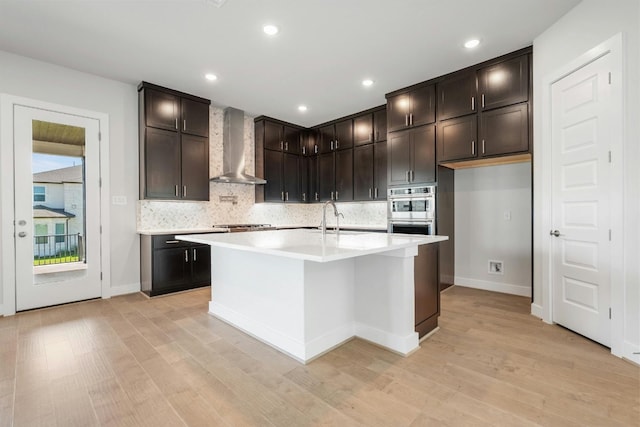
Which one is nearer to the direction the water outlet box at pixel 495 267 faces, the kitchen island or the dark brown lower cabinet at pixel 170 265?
the kitchen island

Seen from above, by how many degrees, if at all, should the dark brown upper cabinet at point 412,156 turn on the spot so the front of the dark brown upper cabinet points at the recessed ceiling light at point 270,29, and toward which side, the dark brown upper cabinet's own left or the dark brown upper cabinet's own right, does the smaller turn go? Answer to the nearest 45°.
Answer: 0° — it already faces it

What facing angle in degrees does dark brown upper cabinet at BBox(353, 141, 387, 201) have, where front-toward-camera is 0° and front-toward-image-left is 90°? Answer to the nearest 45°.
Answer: approximately 45°

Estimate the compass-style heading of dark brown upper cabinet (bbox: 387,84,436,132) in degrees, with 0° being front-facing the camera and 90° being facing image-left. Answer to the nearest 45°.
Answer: approximately 45°

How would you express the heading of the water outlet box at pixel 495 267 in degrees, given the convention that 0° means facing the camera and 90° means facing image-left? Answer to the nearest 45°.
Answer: approximately 0°
